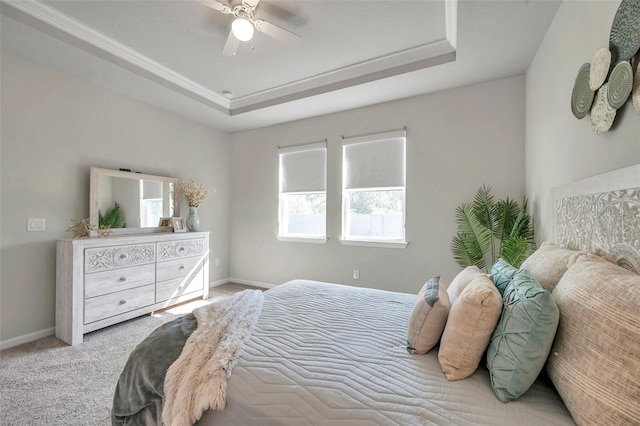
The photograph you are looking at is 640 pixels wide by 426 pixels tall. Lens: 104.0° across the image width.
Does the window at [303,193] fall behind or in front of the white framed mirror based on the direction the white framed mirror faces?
in front

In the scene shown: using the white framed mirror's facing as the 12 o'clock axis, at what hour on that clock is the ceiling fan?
The ceiling fan is roughly at 1 o'clock from the white framed mirror.

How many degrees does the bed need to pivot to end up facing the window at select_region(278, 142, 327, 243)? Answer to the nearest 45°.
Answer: approximately 45° to its right

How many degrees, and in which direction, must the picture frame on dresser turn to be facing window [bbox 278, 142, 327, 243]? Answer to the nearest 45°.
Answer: approximately 45° to its left

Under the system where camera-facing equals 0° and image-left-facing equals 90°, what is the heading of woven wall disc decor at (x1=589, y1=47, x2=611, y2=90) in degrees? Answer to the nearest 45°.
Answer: approximately 45°

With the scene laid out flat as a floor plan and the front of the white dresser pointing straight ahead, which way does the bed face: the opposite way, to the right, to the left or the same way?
the opposite way

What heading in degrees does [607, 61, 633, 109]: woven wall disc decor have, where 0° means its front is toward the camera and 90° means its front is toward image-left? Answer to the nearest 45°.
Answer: approximately 45°

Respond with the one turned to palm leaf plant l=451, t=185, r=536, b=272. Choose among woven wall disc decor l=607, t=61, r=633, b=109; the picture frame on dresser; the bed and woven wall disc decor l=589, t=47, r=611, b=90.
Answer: the picture frame on dresser

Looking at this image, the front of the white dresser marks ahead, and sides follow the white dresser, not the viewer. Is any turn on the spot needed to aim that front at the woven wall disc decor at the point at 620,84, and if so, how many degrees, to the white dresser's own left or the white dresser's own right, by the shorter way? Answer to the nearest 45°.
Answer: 0° — it already faces it

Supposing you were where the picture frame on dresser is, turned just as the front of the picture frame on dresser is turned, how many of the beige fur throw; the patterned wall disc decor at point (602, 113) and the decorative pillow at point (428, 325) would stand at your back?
0

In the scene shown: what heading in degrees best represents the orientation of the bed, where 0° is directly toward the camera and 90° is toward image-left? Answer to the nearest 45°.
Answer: approximately 90°

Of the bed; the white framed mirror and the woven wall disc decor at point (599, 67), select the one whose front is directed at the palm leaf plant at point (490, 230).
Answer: the white framed mirror

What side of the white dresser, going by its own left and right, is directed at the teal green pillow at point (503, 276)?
front

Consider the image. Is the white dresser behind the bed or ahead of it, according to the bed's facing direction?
ahead

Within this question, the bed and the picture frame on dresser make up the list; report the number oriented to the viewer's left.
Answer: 1

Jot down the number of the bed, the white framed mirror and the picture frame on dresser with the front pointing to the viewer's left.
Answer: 1

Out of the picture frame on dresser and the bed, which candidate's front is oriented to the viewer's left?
the bed

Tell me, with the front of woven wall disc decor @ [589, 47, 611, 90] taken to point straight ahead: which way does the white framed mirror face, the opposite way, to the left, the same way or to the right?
the opposite way

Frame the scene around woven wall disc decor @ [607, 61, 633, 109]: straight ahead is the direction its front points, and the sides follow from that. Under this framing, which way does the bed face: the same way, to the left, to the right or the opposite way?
the same way

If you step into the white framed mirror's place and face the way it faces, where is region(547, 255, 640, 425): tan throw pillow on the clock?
The tan throw pillow is roughly at 1 o'clock from the white framed mirror.
